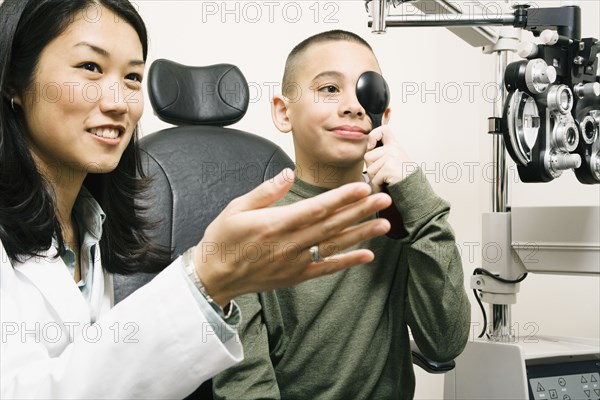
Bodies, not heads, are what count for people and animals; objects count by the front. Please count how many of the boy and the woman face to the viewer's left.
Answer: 0

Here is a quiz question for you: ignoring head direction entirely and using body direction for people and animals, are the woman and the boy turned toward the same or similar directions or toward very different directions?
same or similar directions

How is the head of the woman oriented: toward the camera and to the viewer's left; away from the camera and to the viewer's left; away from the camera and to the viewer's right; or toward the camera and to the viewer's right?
toward the camera and to the viewer's right

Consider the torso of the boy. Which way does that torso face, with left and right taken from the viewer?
facing the viewer and to the right of the viewer

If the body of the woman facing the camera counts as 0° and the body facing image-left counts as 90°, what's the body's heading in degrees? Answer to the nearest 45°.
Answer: approximately 315°
